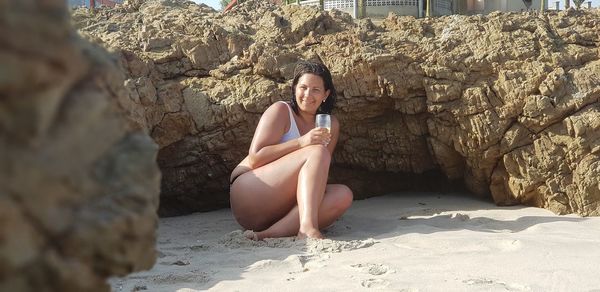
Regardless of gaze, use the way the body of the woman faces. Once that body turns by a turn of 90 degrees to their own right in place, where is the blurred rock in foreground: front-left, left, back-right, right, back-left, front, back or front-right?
front-left

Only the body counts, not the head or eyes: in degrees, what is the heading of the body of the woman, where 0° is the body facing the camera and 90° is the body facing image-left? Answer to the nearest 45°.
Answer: approximately 315°
